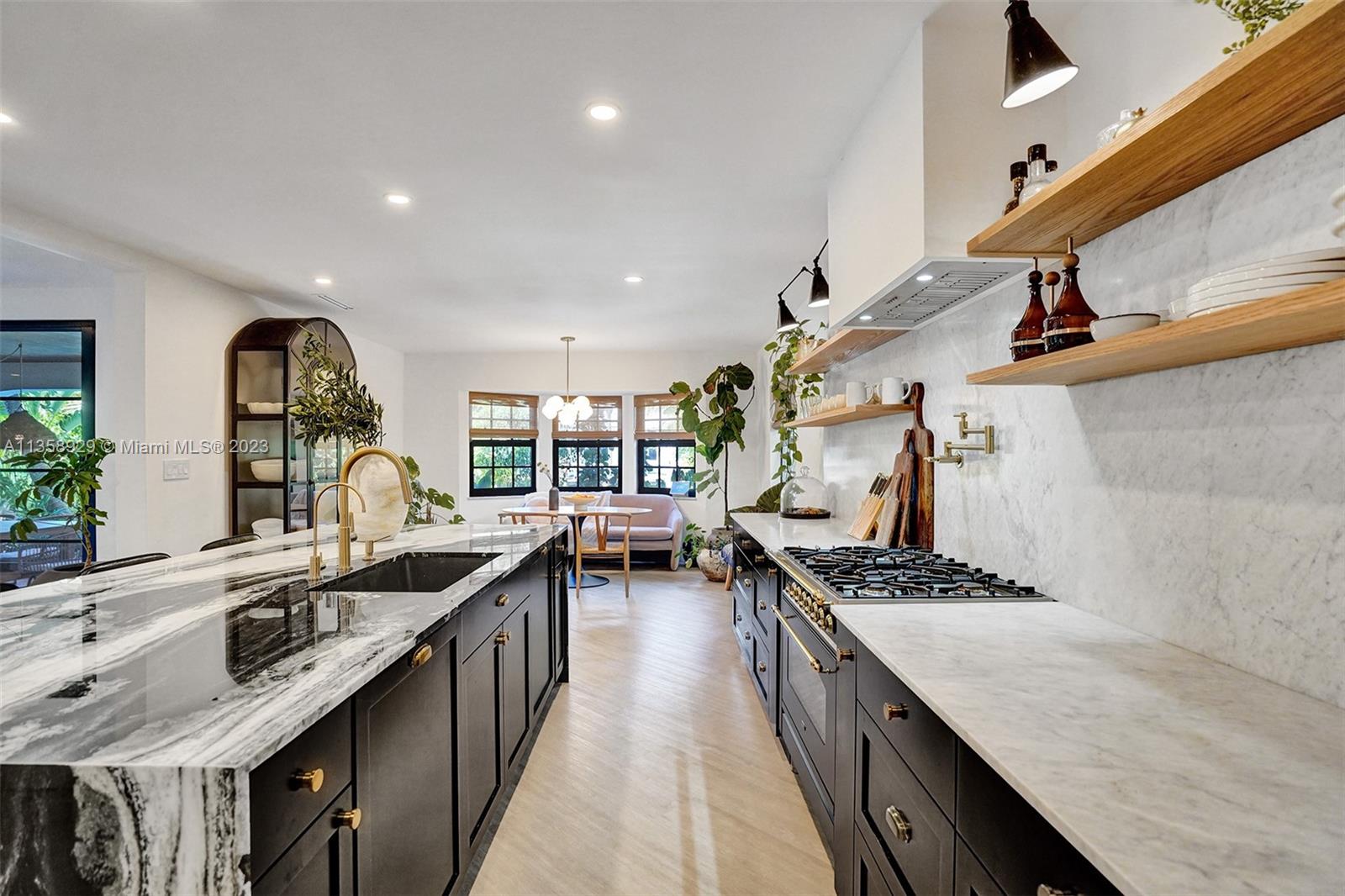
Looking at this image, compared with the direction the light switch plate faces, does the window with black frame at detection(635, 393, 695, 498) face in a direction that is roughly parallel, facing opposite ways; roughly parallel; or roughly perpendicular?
roughly perpendicular

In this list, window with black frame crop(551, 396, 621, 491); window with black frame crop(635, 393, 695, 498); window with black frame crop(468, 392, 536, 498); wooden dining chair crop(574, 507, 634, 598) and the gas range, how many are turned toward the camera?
3

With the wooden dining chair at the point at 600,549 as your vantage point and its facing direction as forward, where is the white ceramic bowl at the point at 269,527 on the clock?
The white ceramic bowl is roughly at 8 o'clock from the wooden dining chair.

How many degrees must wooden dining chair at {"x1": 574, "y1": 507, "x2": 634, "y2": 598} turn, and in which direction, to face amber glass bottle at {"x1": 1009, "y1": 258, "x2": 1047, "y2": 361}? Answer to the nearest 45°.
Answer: approximately 180°

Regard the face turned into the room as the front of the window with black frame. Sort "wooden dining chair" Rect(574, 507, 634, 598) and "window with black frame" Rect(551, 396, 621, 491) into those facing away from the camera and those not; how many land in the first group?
1

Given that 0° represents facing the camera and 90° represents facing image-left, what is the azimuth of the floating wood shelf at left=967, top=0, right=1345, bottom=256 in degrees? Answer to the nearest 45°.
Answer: approximately 45°

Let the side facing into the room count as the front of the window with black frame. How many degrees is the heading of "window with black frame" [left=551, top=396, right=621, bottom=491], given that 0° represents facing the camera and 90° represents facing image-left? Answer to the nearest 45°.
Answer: approximately 0°

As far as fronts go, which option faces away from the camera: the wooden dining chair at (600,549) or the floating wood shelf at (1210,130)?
the wooden dining chair

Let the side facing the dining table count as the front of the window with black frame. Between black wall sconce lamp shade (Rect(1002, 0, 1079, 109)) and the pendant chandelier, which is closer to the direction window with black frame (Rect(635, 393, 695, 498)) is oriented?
the black wall sconce lamp shade

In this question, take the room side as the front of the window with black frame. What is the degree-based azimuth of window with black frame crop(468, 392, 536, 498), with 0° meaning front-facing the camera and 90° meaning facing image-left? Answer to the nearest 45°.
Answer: approximately 0°

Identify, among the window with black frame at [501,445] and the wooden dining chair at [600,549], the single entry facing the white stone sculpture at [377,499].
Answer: the window with black frame

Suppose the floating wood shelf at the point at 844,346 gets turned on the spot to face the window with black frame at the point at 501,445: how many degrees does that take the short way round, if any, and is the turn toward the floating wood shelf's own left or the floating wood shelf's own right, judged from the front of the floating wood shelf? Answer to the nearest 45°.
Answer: approximately 45° to the floating wood shelf's own right
